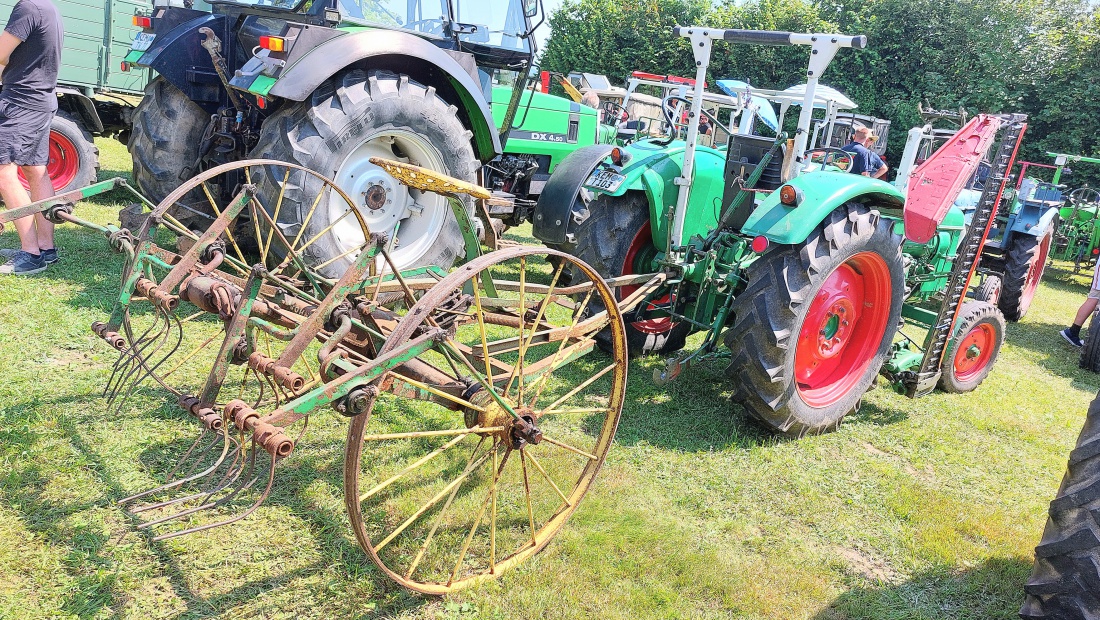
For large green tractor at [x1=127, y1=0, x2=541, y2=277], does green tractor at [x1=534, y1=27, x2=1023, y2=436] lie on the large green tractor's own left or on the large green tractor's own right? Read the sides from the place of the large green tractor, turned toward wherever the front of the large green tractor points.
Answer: on the large green tractor's own right

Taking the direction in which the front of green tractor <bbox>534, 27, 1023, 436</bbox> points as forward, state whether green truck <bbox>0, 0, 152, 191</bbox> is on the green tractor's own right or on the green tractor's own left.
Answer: on the green tractor's own left

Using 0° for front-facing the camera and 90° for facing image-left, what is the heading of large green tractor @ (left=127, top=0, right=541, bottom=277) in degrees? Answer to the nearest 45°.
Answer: approximately 225°

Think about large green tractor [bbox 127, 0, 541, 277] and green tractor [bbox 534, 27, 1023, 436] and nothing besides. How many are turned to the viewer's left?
0

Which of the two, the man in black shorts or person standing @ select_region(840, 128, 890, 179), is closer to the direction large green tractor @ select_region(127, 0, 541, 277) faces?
the person standing

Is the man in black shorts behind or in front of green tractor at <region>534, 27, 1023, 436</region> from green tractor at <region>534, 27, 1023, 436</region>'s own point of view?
behind
